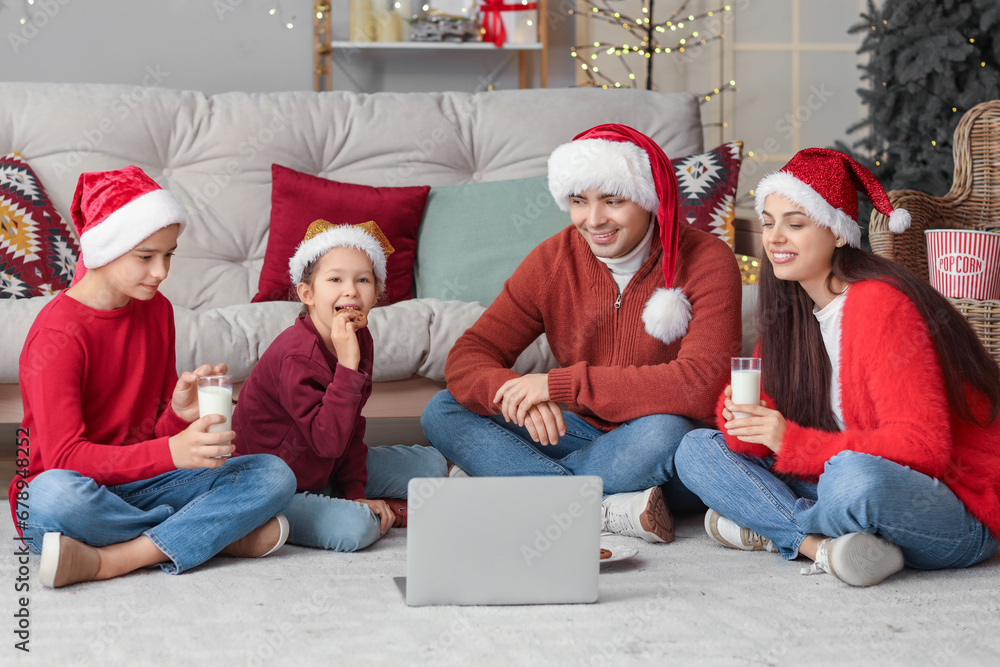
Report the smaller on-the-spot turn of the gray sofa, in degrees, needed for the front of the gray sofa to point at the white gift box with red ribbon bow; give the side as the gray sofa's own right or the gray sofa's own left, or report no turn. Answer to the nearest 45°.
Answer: approximately 135° to the gray sofa's own left

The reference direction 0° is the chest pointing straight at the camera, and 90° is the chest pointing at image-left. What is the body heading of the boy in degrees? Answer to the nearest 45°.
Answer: approximately 315°

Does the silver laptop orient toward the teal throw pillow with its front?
yes

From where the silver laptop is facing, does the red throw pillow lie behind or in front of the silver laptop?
in front

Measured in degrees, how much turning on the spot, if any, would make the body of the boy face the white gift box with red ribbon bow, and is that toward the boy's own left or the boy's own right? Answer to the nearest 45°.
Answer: approximately 90° to the boy's own left

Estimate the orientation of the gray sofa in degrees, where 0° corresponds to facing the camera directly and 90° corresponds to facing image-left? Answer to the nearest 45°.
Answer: approximately 0°

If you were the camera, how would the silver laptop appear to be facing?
facing away from the viewer
